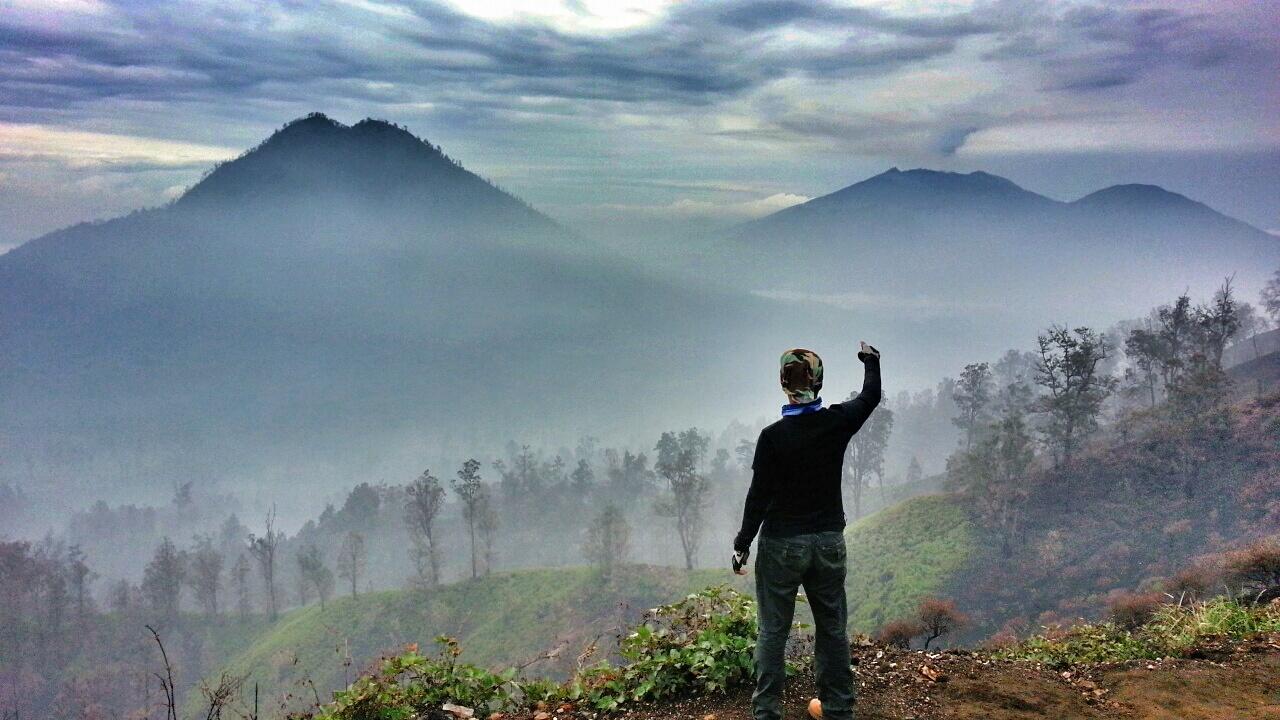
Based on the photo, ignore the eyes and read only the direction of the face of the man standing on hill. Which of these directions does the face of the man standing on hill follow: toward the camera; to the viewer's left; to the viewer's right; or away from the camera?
away from the camera

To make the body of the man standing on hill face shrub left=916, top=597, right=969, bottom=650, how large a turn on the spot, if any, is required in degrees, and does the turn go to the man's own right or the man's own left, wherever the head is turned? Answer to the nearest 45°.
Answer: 0° — they already face it

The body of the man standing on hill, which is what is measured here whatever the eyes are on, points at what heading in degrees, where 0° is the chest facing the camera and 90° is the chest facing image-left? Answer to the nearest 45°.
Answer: approximately 180°

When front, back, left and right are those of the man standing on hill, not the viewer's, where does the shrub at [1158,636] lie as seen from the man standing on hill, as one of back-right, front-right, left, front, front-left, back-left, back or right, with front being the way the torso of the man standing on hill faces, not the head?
front-right

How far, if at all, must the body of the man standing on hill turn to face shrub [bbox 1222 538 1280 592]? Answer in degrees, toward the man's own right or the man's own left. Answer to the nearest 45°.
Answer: approximately 45° to the man's own right

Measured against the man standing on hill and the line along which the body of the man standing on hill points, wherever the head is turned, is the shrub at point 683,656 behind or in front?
in front
